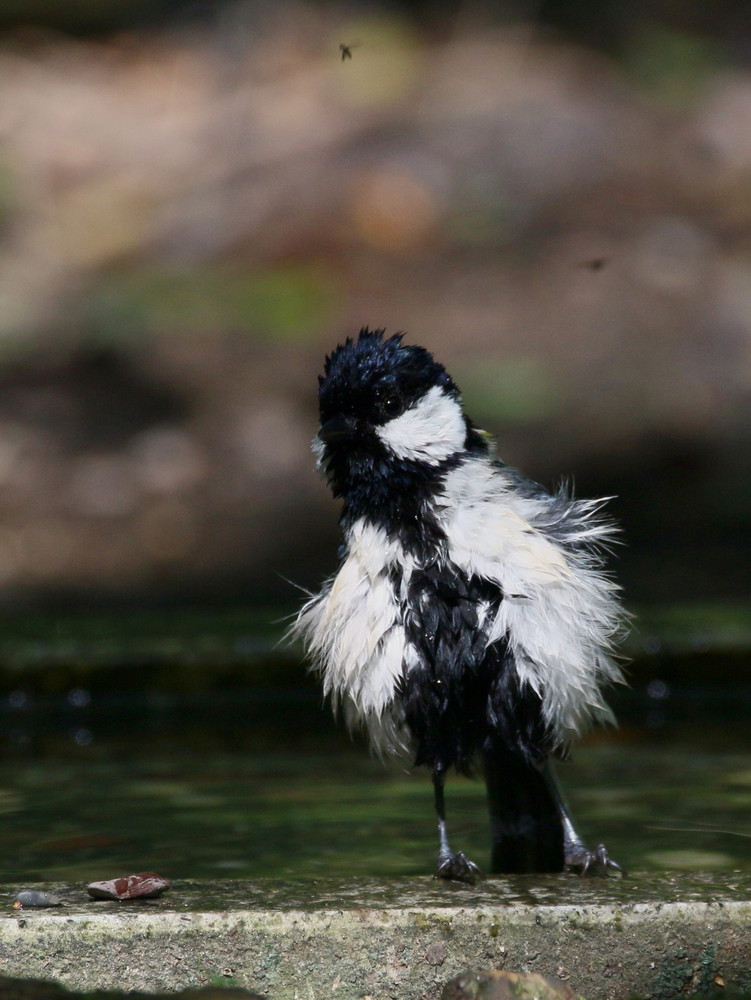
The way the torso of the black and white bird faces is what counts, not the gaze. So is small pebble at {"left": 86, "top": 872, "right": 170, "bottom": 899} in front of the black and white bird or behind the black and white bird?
in front

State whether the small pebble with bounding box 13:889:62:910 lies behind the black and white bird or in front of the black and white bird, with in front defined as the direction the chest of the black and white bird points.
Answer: in front

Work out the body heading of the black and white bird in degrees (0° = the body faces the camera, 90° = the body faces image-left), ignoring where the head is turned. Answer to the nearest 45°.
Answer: approximately 45°

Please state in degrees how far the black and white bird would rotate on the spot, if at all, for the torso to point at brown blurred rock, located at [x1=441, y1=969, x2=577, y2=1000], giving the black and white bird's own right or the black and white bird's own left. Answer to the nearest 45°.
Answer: approximately 45° to the black and white bird's own left
